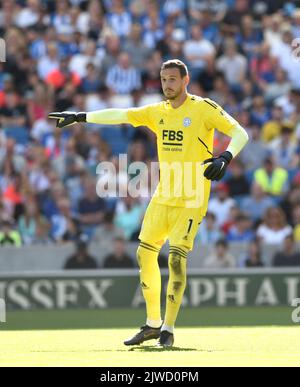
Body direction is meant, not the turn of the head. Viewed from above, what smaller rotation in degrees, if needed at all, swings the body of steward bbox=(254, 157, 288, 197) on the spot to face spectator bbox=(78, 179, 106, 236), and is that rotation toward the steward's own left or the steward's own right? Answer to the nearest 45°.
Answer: approximately 90° to the steward's own right

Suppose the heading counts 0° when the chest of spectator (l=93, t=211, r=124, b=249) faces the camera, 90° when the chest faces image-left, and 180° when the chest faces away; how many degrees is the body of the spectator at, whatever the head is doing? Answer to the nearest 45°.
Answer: approximately 0°

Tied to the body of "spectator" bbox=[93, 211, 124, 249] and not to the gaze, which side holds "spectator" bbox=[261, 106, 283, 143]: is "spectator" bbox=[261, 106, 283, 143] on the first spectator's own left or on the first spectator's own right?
on the first spectator's own left

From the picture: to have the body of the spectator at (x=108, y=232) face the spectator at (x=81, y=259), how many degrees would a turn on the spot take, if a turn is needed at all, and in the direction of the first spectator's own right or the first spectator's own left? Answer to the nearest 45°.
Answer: approximately 45° to the first spectator's own right
